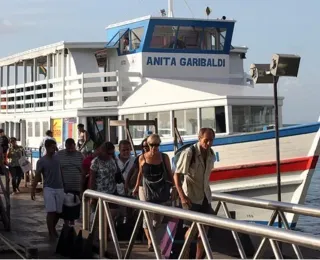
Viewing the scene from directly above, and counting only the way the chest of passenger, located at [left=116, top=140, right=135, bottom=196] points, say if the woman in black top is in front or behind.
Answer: in front
